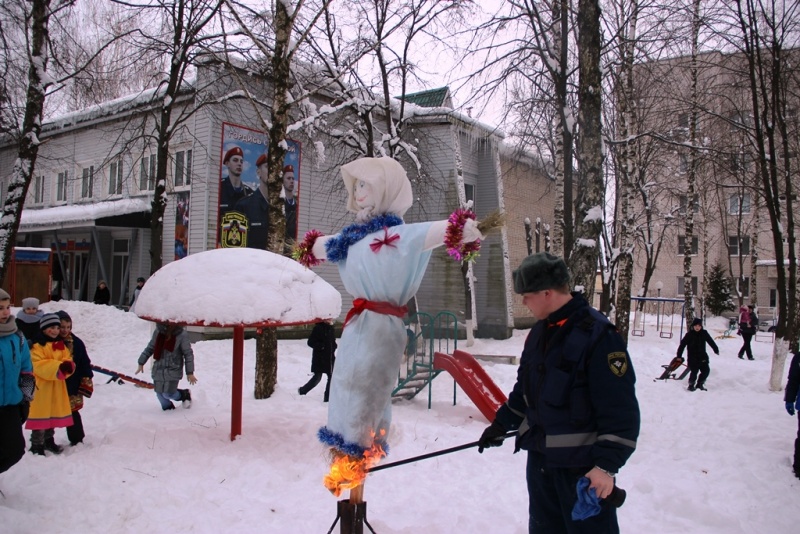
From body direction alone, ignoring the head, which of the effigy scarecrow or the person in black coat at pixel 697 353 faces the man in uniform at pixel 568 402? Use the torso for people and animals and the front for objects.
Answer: the person in black coat

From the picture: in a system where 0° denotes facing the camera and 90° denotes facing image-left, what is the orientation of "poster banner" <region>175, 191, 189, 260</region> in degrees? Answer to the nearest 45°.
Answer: approximately 45°

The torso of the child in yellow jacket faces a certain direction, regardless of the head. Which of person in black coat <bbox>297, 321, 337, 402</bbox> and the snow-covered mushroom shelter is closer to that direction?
the snow-covered mushroom shelter

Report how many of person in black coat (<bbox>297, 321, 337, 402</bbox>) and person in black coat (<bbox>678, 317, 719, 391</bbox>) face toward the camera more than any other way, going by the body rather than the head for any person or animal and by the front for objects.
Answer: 1

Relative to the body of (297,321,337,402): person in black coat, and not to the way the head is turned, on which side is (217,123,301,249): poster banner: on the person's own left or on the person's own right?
on the person's own left

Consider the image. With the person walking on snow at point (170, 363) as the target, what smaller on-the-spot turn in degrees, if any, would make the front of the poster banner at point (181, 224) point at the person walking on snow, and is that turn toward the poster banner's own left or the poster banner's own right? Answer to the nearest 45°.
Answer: approximately 45° to the poster banner's own left

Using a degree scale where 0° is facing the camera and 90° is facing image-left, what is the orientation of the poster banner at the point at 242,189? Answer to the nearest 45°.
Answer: approximately 315°
